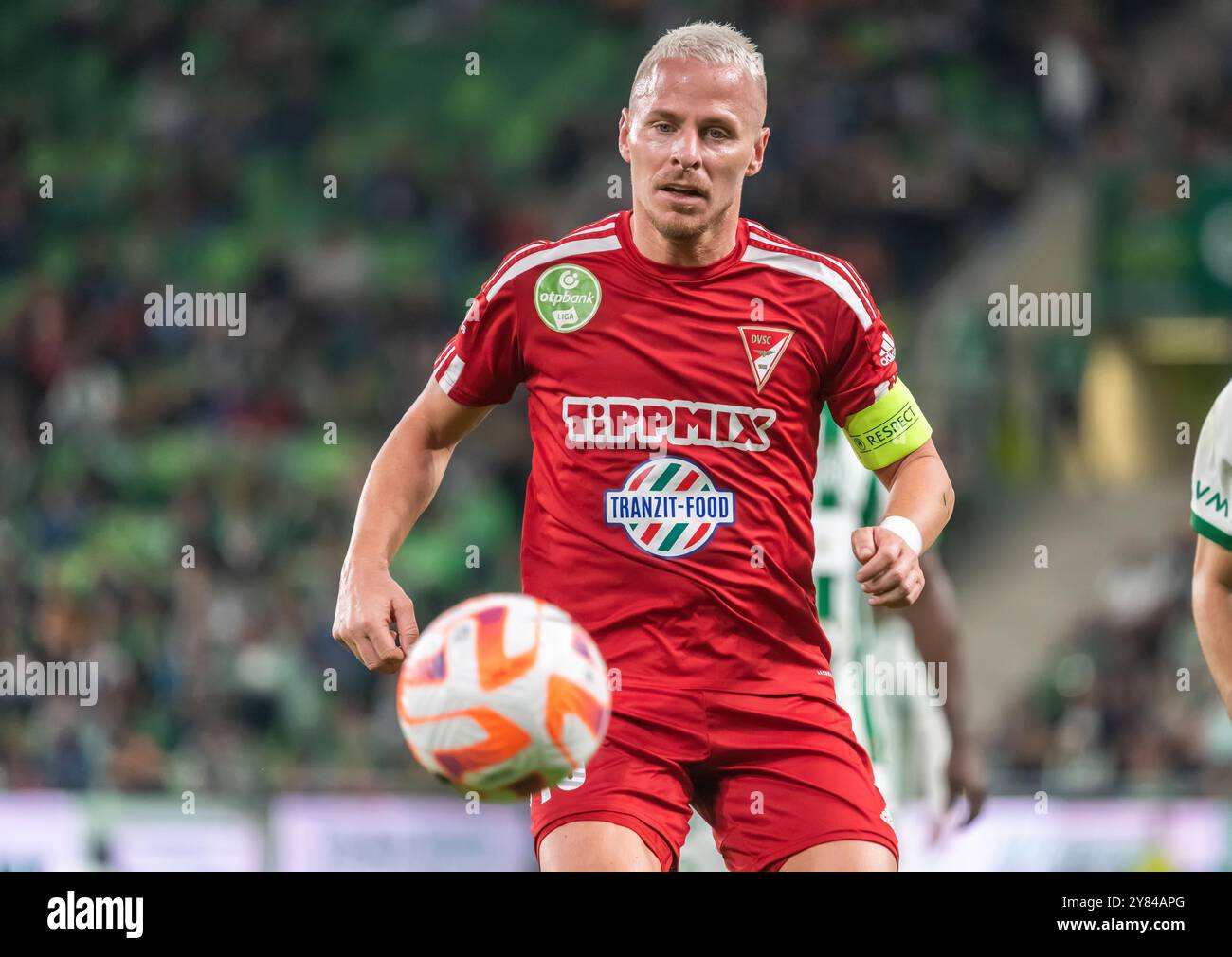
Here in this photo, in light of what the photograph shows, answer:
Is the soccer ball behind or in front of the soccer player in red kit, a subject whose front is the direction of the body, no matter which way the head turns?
in front

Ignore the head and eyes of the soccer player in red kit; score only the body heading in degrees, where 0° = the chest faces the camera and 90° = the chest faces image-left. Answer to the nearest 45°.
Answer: approximately 0°
